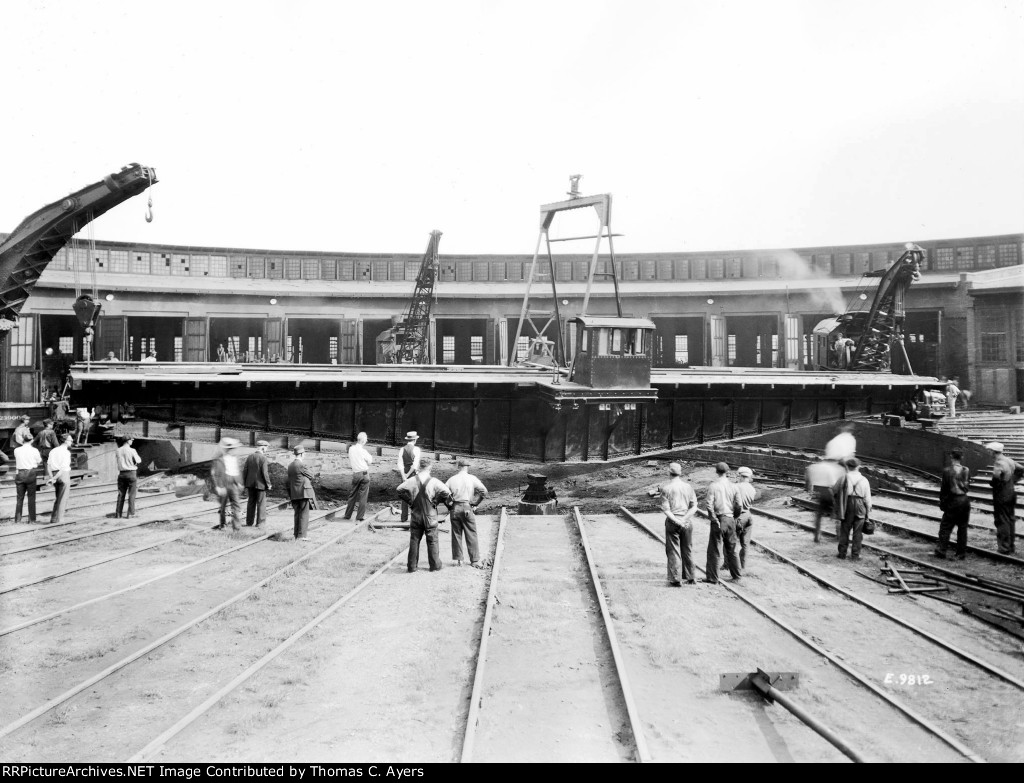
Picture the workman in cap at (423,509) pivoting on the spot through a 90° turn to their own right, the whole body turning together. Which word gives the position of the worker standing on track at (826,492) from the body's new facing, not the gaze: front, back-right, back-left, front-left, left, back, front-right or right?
front

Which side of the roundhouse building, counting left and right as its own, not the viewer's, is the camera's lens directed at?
front

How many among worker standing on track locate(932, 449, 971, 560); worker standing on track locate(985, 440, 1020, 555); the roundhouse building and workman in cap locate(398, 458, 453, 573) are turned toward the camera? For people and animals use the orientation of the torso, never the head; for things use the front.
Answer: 1

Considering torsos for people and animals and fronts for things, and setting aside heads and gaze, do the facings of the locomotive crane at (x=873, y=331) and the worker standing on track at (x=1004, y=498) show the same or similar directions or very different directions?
very different directions

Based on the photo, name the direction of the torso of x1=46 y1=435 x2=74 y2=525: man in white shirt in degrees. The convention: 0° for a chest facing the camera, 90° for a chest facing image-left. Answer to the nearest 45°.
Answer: approximately 225°

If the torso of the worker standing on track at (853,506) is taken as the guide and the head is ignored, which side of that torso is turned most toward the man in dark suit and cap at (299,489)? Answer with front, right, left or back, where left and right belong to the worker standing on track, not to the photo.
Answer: left

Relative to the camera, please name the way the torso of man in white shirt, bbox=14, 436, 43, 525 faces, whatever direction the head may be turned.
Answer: away from the camera

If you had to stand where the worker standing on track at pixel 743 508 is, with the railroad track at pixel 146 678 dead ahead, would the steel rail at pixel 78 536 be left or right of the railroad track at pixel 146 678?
right

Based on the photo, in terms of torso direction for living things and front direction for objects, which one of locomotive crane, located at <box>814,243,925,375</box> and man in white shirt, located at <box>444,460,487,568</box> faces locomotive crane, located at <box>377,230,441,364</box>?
the man in white shirt

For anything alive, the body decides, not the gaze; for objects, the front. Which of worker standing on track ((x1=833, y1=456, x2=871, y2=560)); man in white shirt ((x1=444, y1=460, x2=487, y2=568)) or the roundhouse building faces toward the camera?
the roundhouse building

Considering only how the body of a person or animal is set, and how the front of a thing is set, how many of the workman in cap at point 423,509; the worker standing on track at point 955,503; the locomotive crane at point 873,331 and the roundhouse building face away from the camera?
2

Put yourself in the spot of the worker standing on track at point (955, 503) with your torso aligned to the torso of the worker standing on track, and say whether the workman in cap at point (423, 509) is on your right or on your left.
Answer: on your left

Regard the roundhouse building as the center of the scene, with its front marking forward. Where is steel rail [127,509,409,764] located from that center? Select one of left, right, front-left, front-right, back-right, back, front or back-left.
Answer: front
